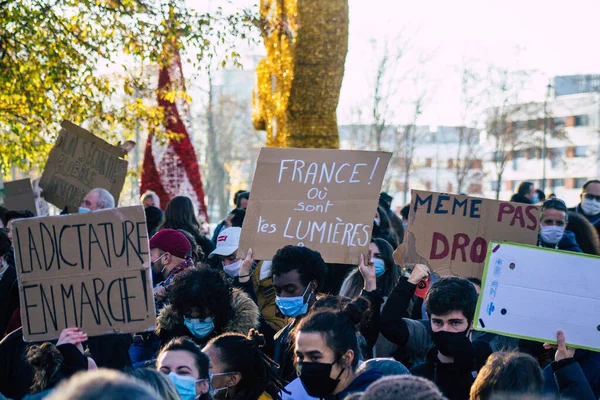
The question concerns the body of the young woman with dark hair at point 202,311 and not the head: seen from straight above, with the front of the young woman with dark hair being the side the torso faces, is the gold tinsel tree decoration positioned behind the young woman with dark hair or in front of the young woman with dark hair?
behind

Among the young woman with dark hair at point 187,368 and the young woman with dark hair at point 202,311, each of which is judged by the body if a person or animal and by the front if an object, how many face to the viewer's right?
0

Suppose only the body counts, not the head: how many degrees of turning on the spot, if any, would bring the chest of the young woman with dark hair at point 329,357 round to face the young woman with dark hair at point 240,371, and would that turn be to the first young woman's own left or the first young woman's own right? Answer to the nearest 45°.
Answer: approximately 90° to the first young woman's own right

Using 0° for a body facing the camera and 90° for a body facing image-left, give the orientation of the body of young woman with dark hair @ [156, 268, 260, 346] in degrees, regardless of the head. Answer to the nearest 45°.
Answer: approximately 0°

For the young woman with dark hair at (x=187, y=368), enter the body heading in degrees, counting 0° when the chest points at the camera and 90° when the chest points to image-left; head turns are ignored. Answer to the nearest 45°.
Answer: approximately 45°

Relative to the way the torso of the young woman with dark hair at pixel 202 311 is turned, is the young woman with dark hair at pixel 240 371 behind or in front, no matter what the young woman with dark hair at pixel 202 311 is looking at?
in front

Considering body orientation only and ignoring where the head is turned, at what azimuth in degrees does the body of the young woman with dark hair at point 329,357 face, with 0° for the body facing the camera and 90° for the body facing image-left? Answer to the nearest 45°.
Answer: approximately 45°

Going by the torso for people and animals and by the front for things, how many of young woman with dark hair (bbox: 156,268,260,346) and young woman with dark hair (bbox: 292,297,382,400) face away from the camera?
0

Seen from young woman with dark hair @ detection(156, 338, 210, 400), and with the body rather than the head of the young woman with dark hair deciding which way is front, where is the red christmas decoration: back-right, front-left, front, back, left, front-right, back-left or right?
back-right

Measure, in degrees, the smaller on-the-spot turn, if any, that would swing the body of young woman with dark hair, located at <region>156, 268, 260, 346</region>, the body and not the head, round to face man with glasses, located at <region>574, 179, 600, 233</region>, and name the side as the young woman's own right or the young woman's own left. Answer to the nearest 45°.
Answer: approximately 135° to the young woman's own left
